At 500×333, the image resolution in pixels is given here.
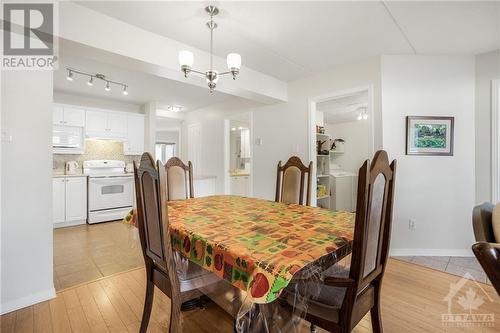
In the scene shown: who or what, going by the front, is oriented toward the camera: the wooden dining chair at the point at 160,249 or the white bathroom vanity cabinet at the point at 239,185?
the white bathroom vanity cabinet

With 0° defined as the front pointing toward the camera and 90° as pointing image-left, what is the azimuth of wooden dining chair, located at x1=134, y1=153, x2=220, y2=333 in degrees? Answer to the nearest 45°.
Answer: approximately 225°

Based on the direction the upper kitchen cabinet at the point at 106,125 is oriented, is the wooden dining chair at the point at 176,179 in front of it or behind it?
in front

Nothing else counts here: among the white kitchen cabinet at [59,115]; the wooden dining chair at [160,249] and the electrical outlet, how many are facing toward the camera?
2

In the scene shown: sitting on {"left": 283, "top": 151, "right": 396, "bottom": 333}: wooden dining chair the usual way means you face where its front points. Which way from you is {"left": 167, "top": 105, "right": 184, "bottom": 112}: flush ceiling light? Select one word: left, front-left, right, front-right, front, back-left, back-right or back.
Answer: front

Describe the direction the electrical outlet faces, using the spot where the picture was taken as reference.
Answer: facing the viewer

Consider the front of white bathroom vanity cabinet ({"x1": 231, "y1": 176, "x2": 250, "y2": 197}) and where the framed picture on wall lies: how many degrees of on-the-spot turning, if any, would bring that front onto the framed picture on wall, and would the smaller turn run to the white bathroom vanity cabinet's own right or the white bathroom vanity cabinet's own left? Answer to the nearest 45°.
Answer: approximately 45° to the white bathroom vanity cabinet's own left

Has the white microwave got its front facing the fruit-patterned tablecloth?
yes

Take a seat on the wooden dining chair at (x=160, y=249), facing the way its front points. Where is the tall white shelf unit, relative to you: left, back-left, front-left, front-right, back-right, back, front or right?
front

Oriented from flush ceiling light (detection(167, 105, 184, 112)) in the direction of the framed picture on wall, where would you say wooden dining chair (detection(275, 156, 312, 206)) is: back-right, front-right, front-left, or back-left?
front-right

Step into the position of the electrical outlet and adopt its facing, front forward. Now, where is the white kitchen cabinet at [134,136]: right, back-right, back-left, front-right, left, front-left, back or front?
right

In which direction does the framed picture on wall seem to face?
toward the camera

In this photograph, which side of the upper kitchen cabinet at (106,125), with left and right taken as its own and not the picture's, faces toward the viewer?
front

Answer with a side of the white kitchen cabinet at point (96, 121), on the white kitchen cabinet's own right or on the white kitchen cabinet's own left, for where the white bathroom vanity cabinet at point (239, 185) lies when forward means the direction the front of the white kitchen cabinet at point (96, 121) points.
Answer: on the white kitchen cabinet's own left
